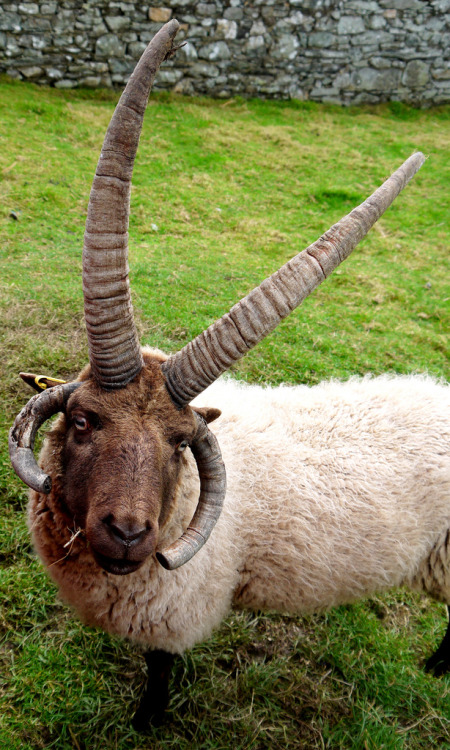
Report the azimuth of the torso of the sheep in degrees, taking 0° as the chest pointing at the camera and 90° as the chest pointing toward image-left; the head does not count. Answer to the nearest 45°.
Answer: approximately 45°
